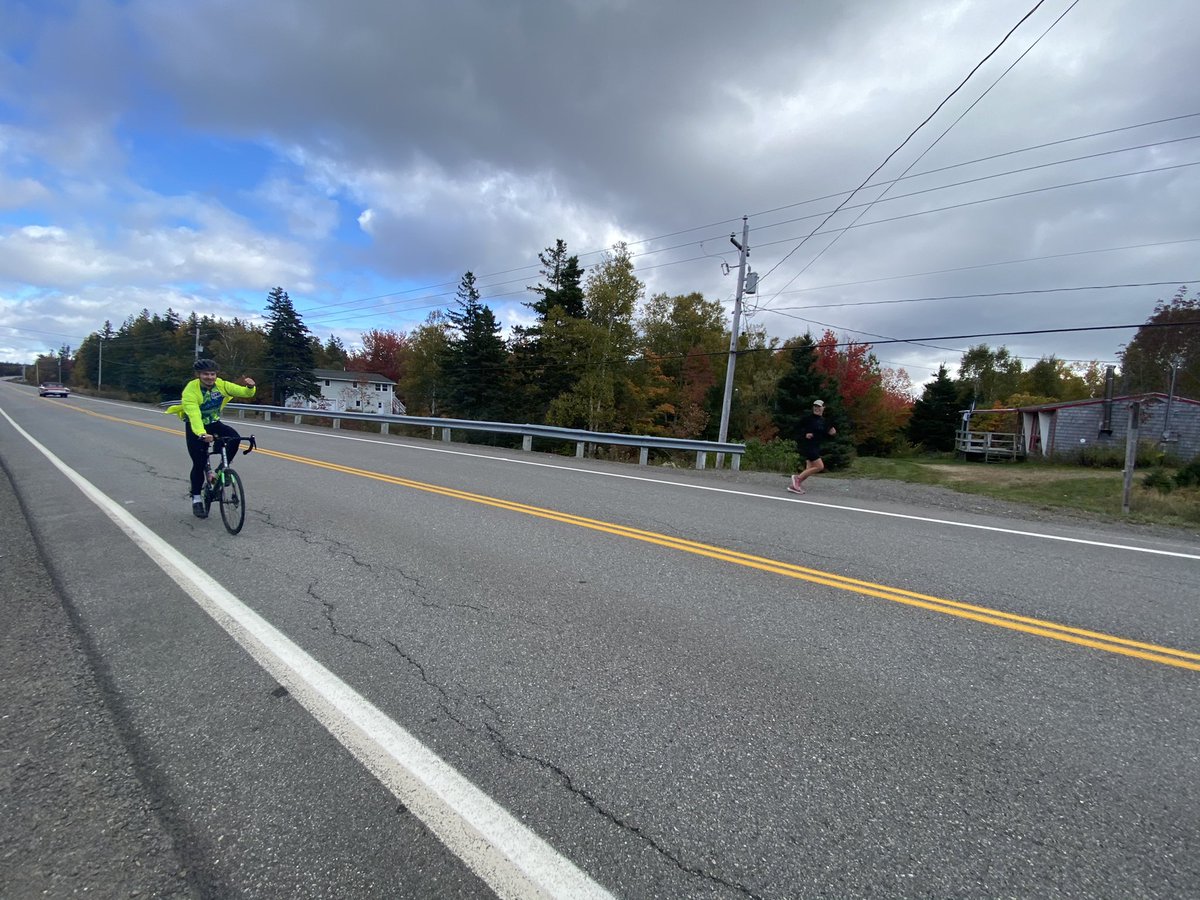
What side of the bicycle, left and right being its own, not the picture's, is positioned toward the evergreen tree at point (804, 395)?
left

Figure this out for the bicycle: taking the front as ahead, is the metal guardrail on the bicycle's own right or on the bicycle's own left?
on the bicycle's own left

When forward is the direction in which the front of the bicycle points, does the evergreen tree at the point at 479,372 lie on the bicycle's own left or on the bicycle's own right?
on the bicycle's own left

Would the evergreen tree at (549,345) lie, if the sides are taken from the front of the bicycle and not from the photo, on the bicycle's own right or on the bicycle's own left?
on the bicycle's own left

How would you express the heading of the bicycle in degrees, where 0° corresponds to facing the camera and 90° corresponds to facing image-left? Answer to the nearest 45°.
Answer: approximately 315°

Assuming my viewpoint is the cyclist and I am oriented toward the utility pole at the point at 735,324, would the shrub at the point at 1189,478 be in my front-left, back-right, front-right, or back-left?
front-right

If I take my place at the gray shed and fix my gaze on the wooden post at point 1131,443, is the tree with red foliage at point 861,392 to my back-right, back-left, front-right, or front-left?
back-right

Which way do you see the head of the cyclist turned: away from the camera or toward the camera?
toward the camera

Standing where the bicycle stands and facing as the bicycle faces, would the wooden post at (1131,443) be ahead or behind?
ahead
